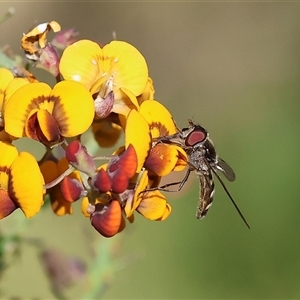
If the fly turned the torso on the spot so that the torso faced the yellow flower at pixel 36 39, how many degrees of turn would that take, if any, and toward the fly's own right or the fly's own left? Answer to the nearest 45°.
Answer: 0° — it already faces it

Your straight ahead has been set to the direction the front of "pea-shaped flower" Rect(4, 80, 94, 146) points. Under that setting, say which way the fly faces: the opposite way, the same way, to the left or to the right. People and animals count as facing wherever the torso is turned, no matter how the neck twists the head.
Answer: to the right

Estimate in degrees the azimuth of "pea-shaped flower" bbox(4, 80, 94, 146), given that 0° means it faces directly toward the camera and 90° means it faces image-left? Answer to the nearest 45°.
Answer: approximately 0°

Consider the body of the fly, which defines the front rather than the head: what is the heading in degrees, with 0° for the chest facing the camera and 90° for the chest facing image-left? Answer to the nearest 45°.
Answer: approximately 90°

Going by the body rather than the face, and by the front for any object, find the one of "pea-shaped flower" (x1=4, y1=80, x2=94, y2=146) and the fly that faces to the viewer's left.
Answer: the fly

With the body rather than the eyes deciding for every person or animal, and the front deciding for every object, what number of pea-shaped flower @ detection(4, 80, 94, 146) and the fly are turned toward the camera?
1

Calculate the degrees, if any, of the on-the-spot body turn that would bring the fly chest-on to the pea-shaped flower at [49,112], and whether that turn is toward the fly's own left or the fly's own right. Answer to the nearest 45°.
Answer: approximately 45° to the fly's own left
